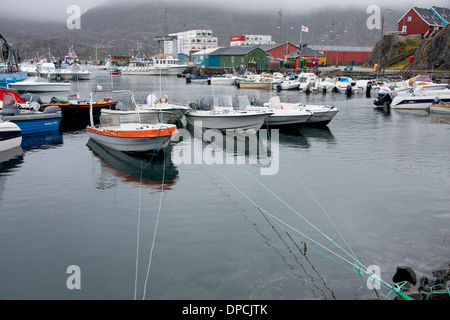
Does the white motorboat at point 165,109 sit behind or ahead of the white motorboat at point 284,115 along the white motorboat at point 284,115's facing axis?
behind

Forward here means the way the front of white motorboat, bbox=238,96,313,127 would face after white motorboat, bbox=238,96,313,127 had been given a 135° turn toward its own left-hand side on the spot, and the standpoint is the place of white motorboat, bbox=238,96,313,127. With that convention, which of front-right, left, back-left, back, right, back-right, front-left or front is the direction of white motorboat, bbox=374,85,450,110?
right

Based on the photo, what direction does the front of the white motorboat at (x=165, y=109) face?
to the viewer's right

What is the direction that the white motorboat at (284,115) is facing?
to the viewer's right

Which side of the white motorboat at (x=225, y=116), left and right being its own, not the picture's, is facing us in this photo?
right

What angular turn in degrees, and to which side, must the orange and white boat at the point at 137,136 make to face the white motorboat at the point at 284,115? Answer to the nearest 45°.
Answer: approximately 90° to its left

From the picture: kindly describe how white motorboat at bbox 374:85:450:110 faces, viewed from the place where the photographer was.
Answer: facing to the right of the viewer

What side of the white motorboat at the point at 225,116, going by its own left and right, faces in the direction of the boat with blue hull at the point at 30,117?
back

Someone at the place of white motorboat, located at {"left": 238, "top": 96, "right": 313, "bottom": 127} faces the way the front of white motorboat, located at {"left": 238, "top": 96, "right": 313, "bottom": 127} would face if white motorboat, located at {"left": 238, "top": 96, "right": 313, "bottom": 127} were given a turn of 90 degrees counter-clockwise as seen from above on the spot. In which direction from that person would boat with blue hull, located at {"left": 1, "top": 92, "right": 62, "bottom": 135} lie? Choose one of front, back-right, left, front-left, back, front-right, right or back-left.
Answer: left

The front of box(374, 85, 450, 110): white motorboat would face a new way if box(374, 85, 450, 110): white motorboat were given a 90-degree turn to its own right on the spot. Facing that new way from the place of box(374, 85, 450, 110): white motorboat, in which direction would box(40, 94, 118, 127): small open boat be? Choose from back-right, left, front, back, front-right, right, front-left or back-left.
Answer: front-right

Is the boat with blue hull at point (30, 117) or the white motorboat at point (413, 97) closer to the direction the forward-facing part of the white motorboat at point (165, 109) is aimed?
the white motorboat

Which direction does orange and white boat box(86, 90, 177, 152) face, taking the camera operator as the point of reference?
facing the viewer and to the right of the viewer

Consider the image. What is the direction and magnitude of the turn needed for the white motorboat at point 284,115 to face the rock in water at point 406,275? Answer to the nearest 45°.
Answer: approximately 90° to its right

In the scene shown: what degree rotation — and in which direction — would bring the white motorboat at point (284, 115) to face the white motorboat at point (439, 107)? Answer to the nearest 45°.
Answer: approximately 45° to its left

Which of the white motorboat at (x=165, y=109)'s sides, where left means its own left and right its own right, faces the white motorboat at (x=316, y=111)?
front
